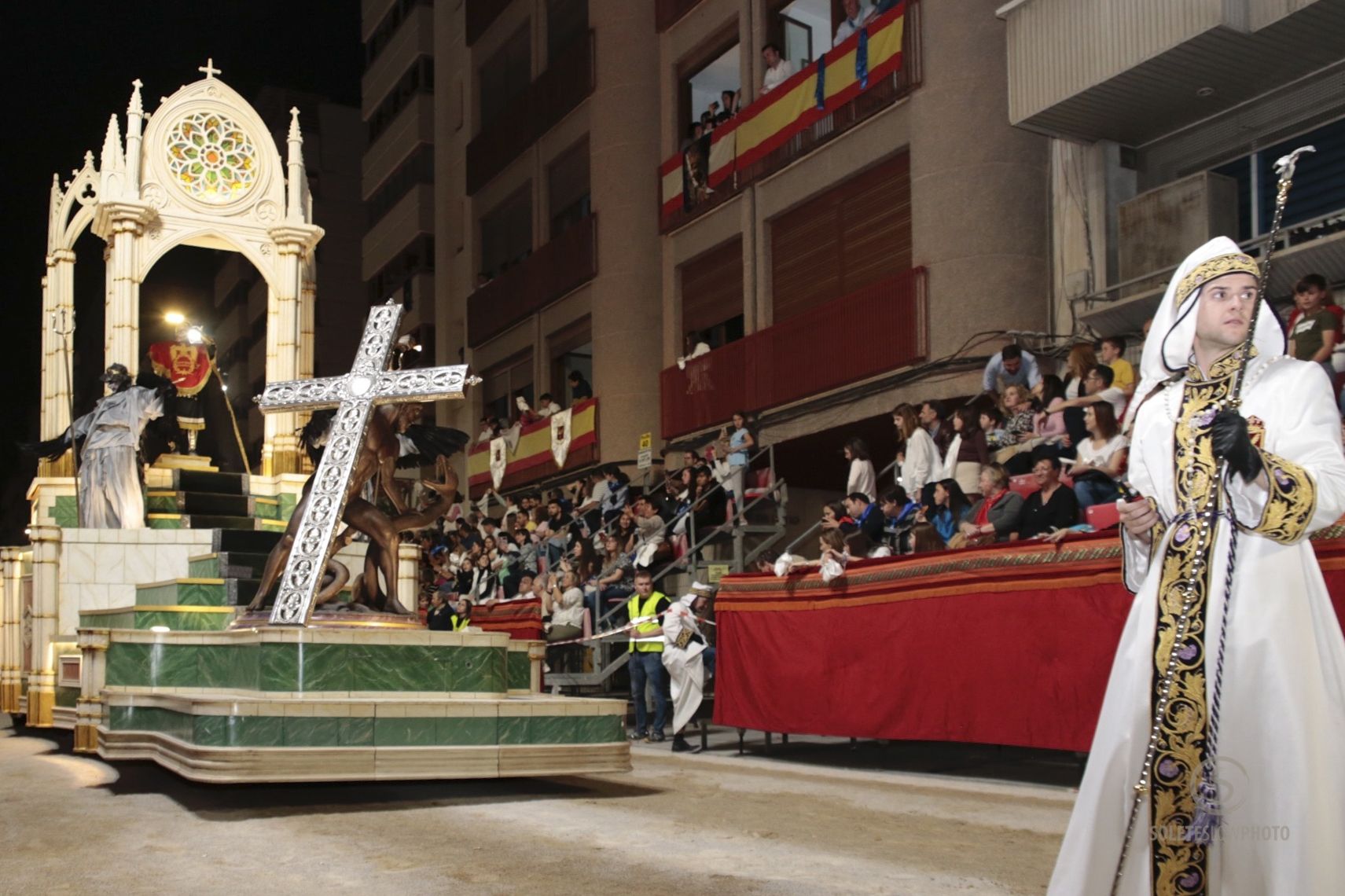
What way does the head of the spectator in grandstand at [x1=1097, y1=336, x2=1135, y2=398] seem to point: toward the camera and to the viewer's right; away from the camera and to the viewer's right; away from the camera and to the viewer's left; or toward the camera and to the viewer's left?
toward the camera and to the viewer's left

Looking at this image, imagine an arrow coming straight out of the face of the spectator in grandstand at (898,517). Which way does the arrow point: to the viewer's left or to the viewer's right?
to the viewer's left

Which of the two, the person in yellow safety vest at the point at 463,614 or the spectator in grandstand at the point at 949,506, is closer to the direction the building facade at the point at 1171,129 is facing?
the spectator in grandstand

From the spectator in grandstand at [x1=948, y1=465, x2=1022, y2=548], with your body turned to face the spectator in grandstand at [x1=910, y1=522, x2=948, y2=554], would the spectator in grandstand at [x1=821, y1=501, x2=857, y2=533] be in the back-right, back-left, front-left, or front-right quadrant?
front-right

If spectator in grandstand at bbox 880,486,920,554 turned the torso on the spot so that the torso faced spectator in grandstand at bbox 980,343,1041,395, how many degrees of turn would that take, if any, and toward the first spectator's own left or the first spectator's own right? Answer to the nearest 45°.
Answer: approximately 180°

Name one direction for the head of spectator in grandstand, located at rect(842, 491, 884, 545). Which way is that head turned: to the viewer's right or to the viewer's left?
to the viewer's left

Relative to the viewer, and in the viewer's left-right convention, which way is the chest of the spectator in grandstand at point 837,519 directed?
facing to the left of the viewer

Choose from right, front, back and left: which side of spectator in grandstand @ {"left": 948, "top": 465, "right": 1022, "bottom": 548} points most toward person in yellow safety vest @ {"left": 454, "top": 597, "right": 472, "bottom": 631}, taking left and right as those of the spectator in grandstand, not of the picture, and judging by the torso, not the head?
right

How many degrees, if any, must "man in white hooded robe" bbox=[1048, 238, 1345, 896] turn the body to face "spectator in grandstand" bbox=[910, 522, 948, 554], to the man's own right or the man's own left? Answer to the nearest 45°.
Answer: approximately 135° to the man's own right

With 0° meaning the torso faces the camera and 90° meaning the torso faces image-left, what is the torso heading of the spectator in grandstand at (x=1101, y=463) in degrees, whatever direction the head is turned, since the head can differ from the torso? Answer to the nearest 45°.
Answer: approximately 45°

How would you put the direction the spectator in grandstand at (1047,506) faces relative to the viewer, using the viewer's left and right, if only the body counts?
facing the viewer and to the left of the viewer

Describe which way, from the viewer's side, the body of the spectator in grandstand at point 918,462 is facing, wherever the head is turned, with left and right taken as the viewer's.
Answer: facing to the left of the viewer

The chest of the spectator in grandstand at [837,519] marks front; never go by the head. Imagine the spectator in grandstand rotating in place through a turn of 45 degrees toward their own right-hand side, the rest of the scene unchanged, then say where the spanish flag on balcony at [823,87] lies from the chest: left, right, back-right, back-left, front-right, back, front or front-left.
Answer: front-right
